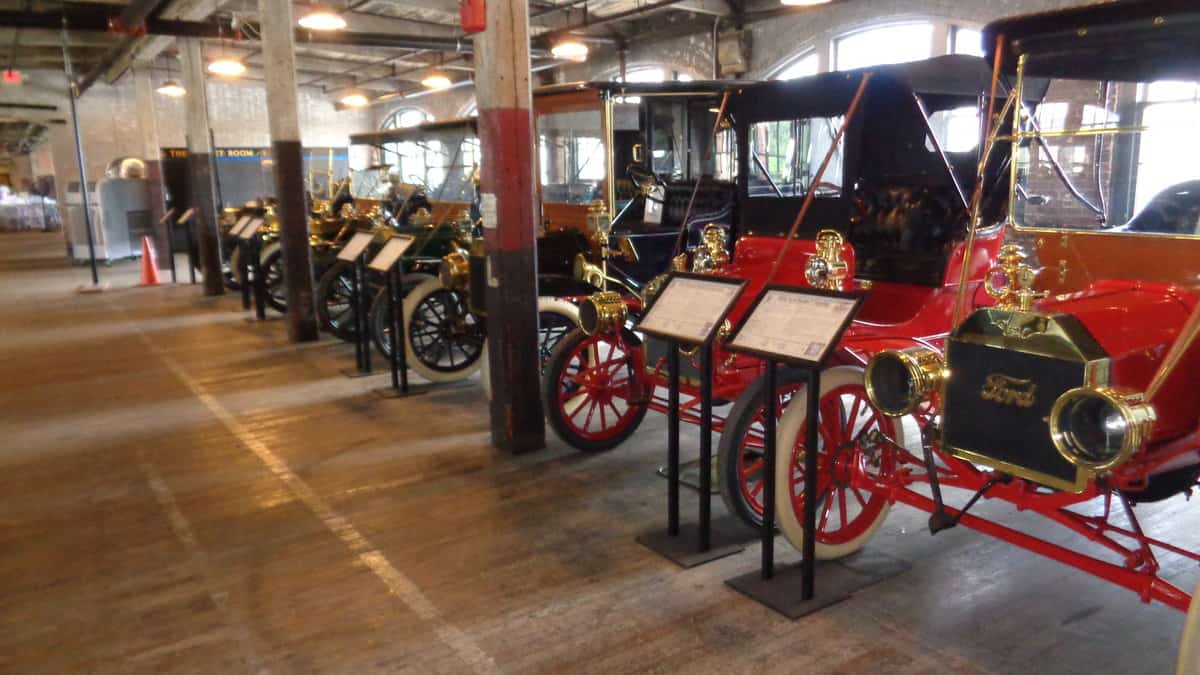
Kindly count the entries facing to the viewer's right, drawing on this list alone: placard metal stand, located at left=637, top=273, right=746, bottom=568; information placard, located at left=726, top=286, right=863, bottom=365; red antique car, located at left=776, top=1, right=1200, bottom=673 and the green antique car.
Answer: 0

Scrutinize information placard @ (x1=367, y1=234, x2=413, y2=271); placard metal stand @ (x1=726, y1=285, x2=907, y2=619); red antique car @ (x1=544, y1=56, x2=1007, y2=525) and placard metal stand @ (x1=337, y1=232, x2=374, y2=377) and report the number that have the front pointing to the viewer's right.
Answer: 0

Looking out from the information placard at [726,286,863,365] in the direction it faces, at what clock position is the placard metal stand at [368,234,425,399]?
The placard metal stand is roughly at 3 o'clock from the information placard.

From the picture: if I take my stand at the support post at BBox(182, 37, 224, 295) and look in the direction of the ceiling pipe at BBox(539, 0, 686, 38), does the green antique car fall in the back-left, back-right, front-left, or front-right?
front-right

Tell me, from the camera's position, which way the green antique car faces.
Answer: facing the viewer and to the left of the viewer

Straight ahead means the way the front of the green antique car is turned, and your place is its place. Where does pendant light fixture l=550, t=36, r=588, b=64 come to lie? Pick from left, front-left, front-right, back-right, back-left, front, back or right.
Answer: back

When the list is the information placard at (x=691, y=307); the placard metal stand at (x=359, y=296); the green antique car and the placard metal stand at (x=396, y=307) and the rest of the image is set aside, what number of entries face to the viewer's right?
0

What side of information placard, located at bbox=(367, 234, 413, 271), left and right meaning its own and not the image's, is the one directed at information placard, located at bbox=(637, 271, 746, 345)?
left

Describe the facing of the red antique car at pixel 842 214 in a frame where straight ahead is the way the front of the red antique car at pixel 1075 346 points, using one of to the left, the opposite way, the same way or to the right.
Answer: the same way

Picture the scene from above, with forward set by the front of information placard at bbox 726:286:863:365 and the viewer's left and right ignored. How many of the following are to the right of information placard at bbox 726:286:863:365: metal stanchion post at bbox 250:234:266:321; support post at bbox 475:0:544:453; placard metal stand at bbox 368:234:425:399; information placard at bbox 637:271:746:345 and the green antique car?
5

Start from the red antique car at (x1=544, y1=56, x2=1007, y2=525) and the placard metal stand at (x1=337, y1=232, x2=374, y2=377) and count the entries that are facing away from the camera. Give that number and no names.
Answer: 0

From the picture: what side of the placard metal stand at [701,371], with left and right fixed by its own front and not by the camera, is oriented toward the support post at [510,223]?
right

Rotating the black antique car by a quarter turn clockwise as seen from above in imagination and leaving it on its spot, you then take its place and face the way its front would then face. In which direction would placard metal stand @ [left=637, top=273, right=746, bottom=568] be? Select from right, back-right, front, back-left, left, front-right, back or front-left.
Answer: back-left

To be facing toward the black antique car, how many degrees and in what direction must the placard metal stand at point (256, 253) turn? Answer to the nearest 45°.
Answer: approximately 90° to its left

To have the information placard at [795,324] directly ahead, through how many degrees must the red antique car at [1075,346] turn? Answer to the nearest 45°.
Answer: approximately 45° to its right

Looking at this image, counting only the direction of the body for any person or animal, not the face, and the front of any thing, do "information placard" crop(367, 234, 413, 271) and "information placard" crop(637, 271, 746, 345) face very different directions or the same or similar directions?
same or similar directions

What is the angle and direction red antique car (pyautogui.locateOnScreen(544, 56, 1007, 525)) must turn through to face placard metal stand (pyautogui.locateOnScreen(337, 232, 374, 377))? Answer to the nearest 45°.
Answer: approximately 45° to its right

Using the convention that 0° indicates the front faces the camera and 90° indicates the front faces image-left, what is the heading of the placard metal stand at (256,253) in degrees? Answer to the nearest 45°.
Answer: approximately 45°

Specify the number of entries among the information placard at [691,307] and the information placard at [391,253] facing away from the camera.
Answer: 0

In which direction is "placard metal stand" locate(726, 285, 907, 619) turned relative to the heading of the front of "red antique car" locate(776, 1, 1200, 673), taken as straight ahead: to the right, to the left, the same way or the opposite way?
the same way
